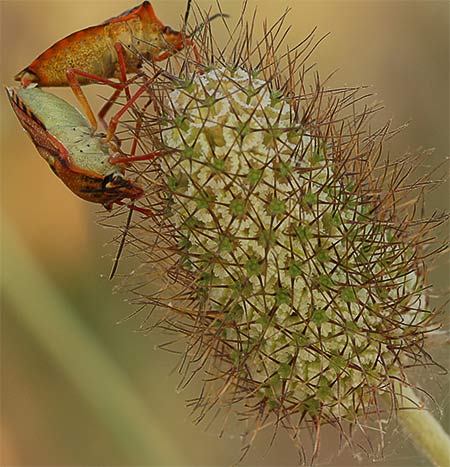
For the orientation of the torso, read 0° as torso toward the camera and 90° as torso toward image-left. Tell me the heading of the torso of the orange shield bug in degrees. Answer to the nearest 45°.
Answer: approximately 270°
